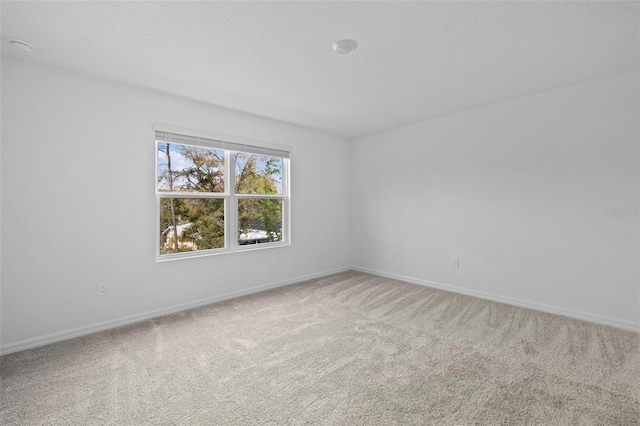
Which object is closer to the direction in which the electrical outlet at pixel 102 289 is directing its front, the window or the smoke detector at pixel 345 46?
the smoke detector

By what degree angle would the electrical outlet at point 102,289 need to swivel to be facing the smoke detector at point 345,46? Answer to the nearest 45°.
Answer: approximately 45° to its left

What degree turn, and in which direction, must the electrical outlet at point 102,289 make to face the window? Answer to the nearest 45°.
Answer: approximately 90° to its left
